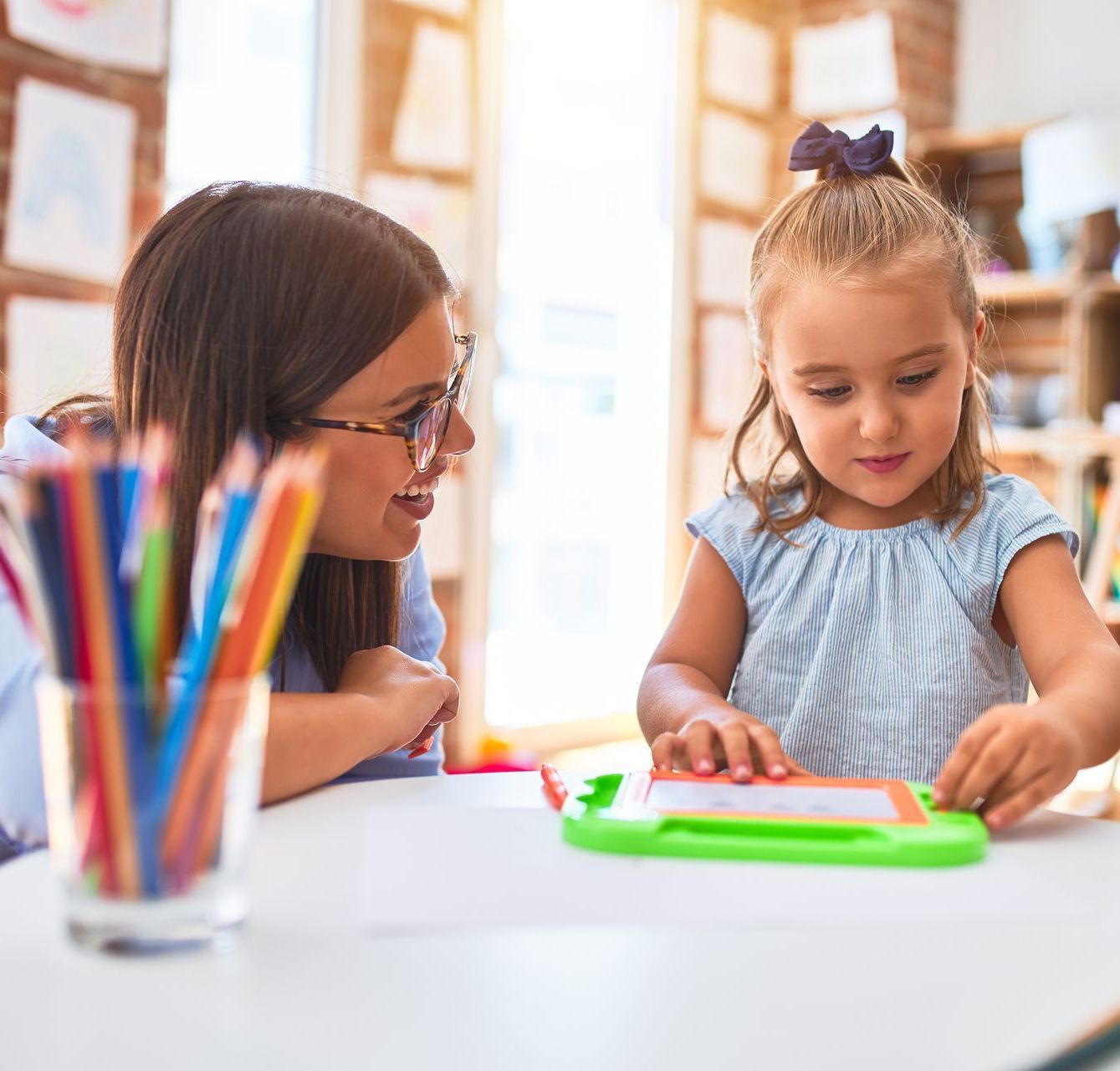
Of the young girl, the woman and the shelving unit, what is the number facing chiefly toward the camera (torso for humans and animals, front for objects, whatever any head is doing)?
2

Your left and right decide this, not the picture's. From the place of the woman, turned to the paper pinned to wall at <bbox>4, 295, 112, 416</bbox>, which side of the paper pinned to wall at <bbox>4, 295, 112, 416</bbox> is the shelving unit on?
right

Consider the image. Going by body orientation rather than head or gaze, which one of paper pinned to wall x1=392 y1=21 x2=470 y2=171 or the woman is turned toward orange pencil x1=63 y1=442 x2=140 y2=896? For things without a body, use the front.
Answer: the paper pinned to wall

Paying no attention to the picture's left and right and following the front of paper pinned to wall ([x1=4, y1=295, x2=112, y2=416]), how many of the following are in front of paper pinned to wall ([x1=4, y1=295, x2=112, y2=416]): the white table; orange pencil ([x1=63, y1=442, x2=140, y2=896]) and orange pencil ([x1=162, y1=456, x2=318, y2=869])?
3

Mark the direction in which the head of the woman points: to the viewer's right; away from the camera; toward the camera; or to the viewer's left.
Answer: to the viewer's right

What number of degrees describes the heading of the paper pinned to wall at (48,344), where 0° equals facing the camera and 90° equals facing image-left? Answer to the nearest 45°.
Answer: approximately 0°

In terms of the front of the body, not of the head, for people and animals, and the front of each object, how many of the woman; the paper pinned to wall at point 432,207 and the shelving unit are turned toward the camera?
2

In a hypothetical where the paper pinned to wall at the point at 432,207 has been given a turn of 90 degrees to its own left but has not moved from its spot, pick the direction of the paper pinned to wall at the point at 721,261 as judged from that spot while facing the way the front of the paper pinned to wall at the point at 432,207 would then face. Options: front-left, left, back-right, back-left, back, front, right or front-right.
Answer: front-left

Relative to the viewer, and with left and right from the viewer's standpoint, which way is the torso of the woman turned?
facing to the right of the viewer

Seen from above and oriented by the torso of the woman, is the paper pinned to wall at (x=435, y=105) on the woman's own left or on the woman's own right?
on the woman's own left
